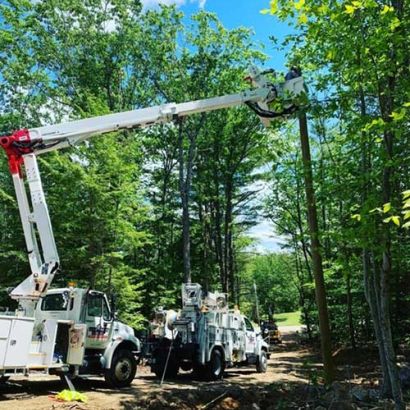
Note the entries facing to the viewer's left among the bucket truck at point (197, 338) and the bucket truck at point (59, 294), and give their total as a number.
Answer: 0

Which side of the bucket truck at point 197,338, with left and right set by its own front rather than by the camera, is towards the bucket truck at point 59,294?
back

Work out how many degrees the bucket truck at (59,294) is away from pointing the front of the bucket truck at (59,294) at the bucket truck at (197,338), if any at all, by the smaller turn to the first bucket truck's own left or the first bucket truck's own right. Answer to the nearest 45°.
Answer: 0° — it already faces it
